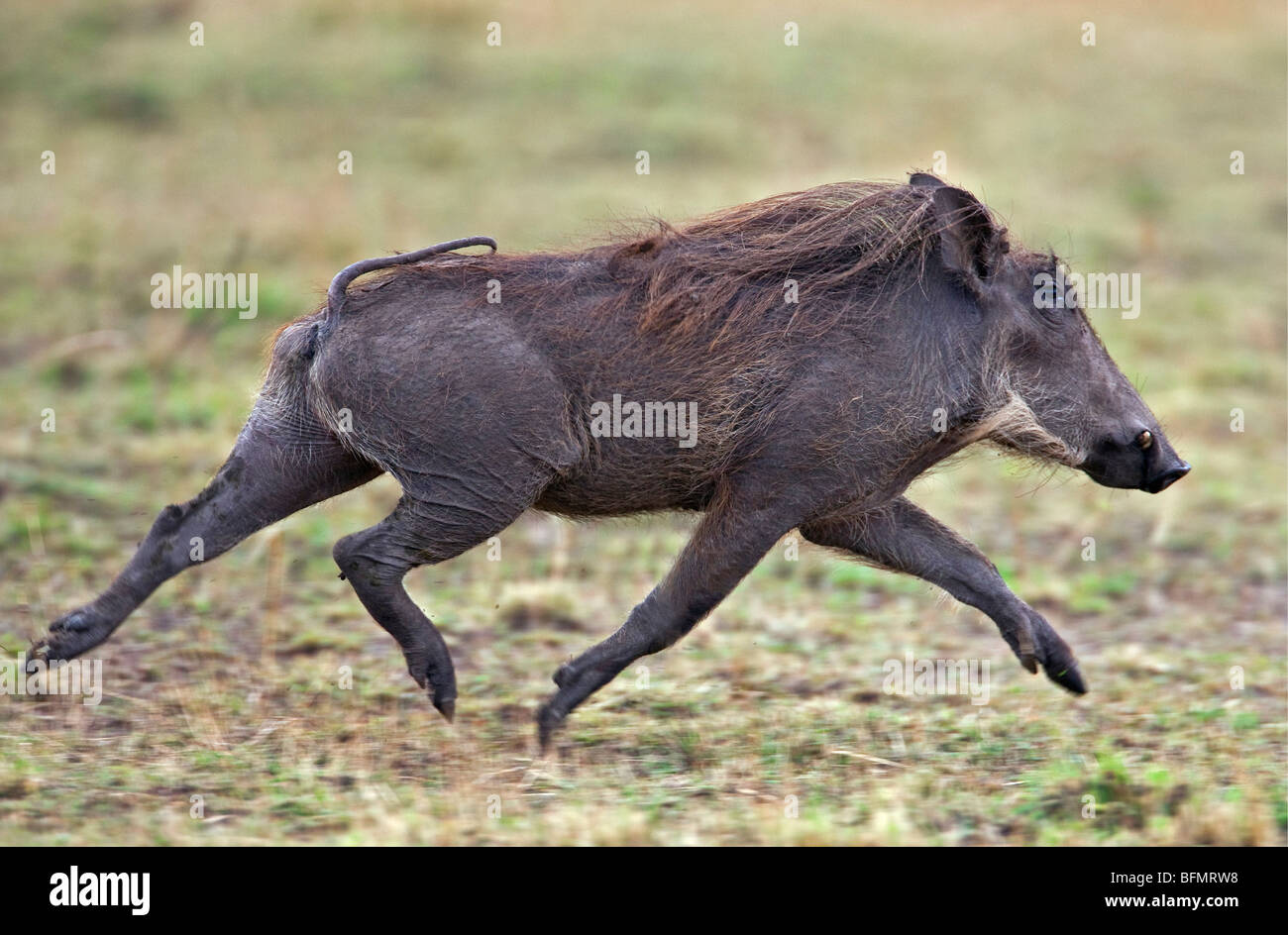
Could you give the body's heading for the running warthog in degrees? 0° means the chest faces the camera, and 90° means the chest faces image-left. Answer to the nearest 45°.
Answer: approximately 270°
